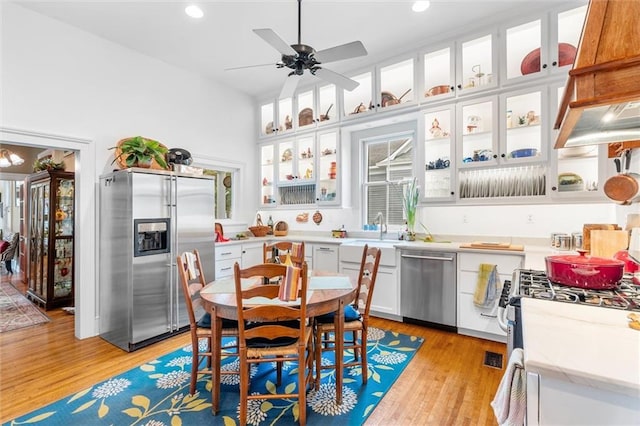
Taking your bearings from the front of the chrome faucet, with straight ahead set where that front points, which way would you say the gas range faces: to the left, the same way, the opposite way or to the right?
to the right

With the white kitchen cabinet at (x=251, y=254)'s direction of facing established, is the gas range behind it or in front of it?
in front

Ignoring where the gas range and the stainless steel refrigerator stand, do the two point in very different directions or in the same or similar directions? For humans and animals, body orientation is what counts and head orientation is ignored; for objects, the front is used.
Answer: very different directions

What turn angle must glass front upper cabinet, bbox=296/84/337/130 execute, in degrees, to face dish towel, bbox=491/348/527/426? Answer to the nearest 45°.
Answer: approximately 45° to its left

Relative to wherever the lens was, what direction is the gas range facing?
facing to the left of the viewer

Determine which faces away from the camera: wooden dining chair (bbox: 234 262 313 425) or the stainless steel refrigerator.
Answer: the wooden dining chair

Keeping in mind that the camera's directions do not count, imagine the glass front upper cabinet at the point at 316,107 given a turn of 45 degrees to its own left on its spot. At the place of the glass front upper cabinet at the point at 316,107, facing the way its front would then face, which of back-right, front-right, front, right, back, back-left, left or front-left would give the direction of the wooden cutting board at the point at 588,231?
front-left

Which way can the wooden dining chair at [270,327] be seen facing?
away from the camera

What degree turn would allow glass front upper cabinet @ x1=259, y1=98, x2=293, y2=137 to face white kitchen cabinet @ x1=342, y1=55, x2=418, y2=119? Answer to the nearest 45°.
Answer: approximately 90° to its left

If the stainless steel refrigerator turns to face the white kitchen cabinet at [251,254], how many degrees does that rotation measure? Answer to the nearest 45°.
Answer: approximately 90° to its left

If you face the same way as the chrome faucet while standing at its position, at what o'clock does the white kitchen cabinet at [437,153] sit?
The white kitchen cabinet is roughly at 9 o'clock from the chrome faucet.

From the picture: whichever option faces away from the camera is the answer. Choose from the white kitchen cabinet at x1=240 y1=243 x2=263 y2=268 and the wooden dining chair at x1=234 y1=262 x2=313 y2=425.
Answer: the wooden dining chair

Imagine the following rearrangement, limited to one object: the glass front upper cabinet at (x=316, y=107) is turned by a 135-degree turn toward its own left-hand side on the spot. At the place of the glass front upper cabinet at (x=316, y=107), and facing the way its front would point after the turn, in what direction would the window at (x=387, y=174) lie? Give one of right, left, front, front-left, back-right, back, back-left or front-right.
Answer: front

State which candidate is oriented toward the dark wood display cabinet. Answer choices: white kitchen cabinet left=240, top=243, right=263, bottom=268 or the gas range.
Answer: the gas range
